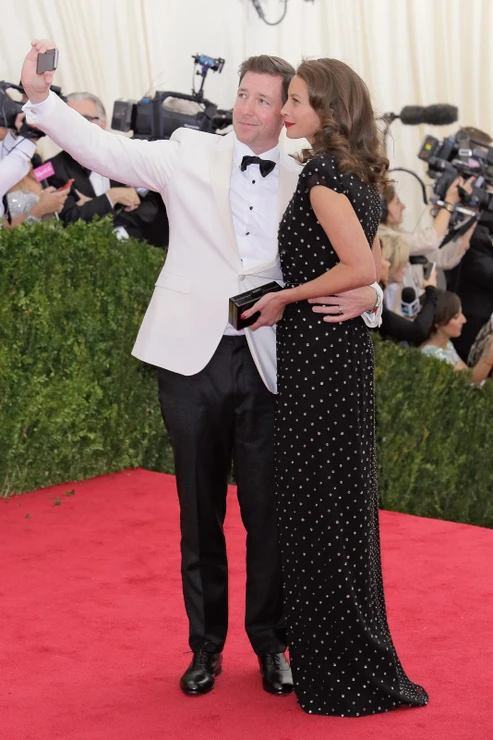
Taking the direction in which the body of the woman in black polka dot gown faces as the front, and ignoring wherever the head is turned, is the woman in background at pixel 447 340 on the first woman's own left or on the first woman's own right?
on the first woman's own right

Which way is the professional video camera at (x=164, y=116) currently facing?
to the viewer's right

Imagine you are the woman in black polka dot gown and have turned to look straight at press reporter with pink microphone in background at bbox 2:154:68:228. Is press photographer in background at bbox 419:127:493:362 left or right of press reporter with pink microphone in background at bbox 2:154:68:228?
right

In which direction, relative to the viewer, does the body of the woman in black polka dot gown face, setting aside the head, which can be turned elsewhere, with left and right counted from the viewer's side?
facing to the left of the viewer

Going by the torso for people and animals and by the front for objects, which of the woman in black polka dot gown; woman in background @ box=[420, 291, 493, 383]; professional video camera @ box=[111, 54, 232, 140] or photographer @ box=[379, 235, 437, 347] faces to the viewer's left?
the woman in black polka dot gown
